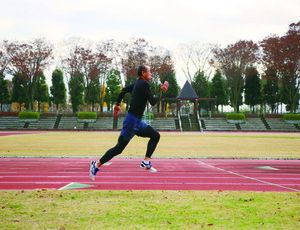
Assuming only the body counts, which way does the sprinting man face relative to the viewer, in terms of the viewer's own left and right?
facing to the right of the viewer
